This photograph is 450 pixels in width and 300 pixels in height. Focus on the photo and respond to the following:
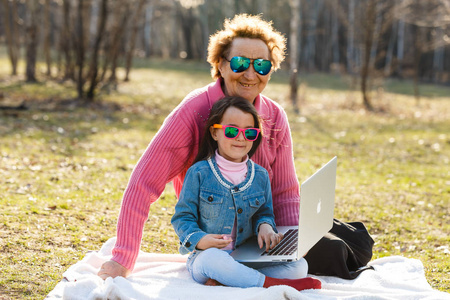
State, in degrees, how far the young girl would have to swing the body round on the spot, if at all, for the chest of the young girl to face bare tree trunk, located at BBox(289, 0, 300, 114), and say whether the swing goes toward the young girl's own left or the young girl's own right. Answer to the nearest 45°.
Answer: approximately 135° to the young girl's own left

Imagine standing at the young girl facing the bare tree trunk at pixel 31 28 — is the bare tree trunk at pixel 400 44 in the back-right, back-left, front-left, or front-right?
front-right

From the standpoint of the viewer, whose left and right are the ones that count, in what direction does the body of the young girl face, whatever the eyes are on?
facing the viewer and to the right of the viewer

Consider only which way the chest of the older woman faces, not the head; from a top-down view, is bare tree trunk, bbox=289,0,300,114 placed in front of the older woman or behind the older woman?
behind

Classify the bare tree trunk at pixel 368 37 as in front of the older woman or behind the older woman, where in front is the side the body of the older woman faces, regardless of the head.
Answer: behind

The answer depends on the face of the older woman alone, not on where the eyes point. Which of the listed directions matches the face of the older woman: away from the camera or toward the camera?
toward the camera

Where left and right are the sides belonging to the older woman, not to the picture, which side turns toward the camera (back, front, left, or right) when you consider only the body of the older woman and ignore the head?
front

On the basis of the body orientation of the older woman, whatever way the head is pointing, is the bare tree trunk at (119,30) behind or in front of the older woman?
behind

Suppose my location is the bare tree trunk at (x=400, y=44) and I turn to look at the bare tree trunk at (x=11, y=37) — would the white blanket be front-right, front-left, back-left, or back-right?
front-left

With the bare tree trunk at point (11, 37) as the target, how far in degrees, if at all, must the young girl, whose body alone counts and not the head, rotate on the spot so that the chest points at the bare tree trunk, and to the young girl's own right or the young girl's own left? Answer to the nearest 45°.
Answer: approximately 180°
